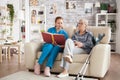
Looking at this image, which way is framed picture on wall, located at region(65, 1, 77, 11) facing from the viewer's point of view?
toward the camera

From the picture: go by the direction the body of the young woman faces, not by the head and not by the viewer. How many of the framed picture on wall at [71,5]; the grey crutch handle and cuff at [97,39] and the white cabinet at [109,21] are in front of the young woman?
0

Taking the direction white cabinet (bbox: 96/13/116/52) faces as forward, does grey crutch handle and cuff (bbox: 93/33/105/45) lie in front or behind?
in front

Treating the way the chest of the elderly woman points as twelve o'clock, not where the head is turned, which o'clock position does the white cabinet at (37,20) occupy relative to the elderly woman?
The white cabinet is roughly at 4 o'clock from the elderly woman.

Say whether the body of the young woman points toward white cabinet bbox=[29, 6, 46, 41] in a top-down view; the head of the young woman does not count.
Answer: no

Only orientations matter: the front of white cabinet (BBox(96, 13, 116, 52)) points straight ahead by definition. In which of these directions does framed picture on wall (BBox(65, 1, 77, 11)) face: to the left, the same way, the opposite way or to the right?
the same way

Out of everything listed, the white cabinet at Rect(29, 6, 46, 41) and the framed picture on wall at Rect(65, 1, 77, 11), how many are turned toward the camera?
2

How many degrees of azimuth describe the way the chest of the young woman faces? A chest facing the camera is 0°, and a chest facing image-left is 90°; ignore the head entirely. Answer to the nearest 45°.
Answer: approximately 45°

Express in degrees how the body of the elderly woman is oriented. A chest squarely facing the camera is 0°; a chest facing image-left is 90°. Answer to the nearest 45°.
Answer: approximately 45°

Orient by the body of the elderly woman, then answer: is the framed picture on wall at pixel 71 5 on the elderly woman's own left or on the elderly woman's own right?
on the elderly woman's own right

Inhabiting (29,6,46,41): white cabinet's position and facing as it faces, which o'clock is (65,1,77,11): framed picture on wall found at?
The framed picture on wall is roughly at 9 o'clock from the white cabinet.

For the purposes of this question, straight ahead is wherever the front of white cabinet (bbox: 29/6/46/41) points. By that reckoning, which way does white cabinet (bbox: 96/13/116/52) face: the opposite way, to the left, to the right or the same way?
the same way

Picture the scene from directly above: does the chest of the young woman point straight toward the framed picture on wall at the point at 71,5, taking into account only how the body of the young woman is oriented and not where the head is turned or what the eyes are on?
no

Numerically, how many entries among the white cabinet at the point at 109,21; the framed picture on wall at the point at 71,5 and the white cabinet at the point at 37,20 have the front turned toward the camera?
3

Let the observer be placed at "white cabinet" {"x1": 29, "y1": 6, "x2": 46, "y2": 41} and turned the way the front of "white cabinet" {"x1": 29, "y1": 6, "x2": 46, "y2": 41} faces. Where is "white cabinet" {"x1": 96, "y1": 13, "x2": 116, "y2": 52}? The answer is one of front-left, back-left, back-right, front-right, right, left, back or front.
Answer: left

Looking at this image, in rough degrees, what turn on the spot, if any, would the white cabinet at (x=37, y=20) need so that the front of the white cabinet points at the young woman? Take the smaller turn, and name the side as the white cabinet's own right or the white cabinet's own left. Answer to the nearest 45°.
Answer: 0° — it already faces them

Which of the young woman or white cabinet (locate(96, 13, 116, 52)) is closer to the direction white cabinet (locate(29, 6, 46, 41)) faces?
the young woman
